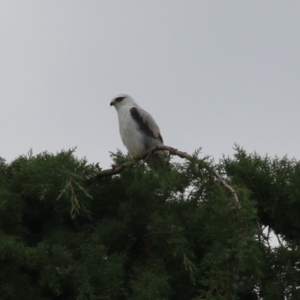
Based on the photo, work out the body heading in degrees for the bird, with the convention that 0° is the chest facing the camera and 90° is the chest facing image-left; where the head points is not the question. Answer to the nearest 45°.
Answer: approximately 45°
